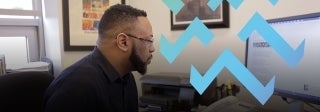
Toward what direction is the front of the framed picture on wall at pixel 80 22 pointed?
toward the camera

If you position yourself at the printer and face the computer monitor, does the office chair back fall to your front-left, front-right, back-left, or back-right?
back-right

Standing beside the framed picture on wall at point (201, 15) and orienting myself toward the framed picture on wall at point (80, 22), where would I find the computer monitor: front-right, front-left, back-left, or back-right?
back-left

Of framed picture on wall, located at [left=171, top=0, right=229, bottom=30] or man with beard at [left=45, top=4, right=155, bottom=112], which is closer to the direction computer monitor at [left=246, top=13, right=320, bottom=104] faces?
the man with beard

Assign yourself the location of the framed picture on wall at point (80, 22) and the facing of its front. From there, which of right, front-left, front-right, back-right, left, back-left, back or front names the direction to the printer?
front-left

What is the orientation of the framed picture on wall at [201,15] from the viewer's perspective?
toward the camera

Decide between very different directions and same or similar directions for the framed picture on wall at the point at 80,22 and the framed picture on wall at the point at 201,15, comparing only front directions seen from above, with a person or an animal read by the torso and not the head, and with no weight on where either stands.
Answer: same or similar directions

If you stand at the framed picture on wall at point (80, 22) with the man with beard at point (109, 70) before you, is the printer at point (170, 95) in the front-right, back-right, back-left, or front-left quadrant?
front-left

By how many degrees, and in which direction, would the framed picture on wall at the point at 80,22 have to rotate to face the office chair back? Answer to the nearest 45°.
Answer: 0° — it already faces it

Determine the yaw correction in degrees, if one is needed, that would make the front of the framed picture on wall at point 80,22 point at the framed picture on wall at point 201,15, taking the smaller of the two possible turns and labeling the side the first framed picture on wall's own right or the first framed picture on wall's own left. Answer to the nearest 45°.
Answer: approximately 45° to the first framed picture on wall's own left

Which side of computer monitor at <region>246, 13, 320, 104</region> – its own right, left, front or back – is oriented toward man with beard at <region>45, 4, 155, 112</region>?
front

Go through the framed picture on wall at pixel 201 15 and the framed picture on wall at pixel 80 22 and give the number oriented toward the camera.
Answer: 2

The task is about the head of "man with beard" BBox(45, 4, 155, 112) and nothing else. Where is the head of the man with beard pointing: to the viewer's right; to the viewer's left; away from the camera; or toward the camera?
to the viewer's right

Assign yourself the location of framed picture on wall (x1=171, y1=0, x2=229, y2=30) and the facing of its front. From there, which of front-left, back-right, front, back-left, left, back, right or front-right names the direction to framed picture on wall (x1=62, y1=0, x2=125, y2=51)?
right

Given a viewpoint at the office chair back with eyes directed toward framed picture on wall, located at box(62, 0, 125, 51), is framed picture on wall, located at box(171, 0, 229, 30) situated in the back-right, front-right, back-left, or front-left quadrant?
front-right

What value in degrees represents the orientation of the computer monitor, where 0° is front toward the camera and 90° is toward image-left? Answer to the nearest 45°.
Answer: approximately 45°
